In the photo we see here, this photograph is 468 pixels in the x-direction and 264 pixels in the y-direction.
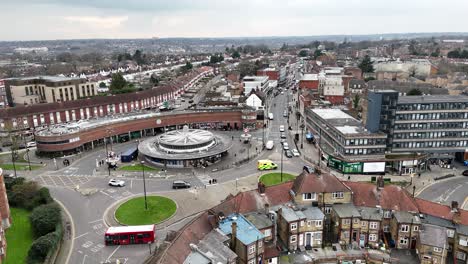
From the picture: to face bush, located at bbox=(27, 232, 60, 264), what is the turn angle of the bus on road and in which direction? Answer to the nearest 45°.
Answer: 0° — it already faces it

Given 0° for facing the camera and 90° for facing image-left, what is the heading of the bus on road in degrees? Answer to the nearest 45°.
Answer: approximately 90°

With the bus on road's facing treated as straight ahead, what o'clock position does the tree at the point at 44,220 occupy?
The tree is roughly at 1 o'clock from the bus on road.
